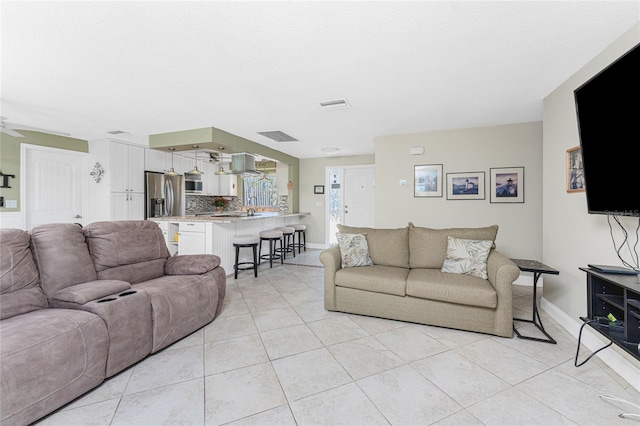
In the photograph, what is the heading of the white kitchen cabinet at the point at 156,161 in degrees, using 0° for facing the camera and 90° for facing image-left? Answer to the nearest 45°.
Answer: approximately 315°

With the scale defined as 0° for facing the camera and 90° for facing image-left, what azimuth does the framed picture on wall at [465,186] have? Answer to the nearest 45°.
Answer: approximately 0°

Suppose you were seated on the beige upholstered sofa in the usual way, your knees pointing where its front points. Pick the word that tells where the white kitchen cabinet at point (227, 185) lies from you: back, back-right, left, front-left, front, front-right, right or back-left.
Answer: back-right

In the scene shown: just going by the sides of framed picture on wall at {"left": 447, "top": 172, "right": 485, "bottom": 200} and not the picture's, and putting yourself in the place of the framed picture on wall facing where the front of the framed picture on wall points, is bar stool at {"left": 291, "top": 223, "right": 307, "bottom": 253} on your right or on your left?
on your right

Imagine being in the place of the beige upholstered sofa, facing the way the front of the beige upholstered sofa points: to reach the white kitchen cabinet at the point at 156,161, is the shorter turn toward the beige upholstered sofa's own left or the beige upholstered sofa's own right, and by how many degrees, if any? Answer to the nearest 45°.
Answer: approximately 90° to the beige upholstered sofa's own right
